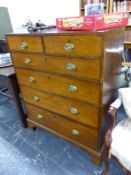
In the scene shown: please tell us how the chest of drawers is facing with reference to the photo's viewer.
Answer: facing the viewer and to the left of the viewer
